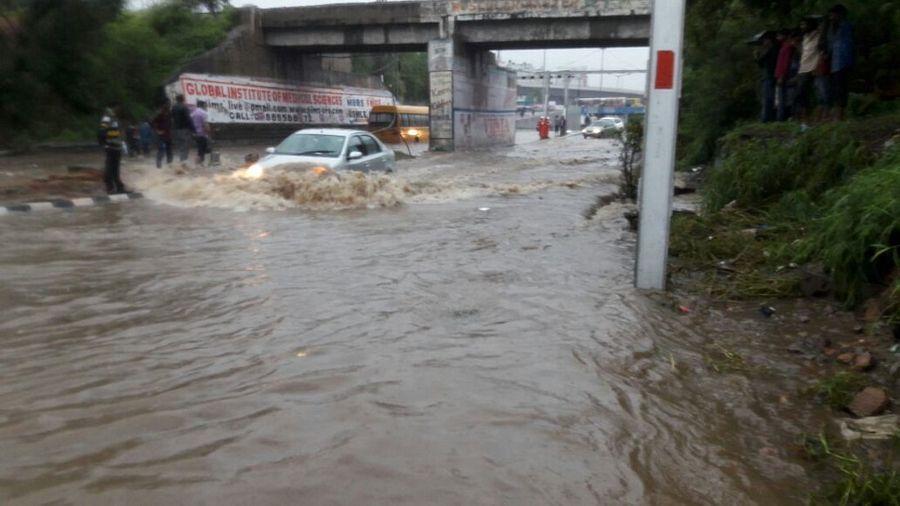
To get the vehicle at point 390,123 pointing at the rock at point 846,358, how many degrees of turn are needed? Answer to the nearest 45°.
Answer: approximately 45° to its left

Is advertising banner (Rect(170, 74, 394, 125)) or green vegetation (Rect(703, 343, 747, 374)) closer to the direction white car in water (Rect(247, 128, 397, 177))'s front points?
the green vegetation

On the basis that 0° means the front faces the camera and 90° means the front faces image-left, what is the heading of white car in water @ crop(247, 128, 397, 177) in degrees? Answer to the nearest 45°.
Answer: approximately 45°

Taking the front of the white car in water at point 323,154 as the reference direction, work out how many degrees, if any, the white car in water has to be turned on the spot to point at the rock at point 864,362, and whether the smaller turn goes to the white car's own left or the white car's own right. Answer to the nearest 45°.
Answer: approximately 45° to the white car's own left

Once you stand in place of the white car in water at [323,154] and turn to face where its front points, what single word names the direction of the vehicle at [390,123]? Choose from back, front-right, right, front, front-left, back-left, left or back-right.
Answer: back-right

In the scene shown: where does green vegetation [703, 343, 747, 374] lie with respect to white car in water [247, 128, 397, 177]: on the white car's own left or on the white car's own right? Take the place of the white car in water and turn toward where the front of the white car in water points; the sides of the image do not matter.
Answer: on the white car's own left

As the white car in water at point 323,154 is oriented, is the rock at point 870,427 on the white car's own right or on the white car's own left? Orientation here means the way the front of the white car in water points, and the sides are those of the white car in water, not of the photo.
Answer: on the white car's own left

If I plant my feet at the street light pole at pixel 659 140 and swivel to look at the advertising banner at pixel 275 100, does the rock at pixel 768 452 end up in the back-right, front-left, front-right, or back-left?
back-left
